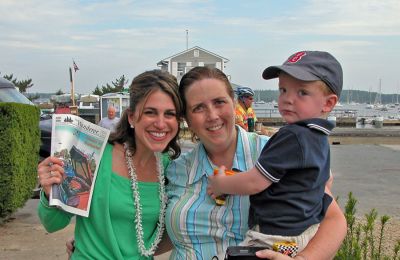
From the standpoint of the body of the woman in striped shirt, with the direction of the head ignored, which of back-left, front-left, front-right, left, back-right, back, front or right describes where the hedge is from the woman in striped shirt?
back-right

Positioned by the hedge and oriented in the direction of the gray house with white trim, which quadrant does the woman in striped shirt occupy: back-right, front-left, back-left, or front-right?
back-right

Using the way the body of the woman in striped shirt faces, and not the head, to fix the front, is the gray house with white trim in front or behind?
behind

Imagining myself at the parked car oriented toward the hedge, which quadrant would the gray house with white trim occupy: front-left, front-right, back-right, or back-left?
back-left

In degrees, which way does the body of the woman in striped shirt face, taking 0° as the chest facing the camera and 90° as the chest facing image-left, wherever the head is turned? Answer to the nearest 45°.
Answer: approximately 0°

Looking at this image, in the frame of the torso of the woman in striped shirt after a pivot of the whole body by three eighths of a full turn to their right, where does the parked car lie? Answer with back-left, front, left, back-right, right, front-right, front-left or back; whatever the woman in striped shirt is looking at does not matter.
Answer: front
